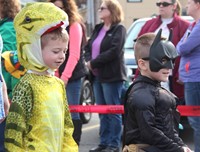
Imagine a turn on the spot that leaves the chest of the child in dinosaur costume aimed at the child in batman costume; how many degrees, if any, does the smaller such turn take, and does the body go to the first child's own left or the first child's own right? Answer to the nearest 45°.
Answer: approximately 45° to the first child's own left

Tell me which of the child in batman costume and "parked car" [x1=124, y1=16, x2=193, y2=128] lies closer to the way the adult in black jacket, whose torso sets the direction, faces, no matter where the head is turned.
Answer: the child in batman costume

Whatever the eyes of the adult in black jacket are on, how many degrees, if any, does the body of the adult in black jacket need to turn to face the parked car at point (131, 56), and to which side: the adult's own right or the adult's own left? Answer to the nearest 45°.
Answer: approximately 135° to the adult's own right

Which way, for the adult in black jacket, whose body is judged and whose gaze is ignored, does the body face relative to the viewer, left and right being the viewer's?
facing the viewer and to the left of the viewer

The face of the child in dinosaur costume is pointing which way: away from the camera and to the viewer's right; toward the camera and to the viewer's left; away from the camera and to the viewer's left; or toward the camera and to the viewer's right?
toward the camera and to the viewer's right

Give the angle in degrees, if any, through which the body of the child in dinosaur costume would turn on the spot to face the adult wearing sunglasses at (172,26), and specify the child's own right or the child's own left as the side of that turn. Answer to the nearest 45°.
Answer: approximately 90° to the child's own left

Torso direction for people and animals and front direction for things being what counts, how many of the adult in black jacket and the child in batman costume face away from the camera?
0

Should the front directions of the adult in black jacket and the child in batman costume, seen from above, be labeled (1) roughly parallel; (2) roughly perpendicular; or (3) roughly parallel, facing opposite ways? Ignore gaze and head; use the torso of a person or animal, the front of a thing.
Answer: roughly perpendicular

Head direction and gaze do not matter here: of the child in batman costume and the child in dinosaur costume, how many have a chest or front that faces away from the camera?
0
